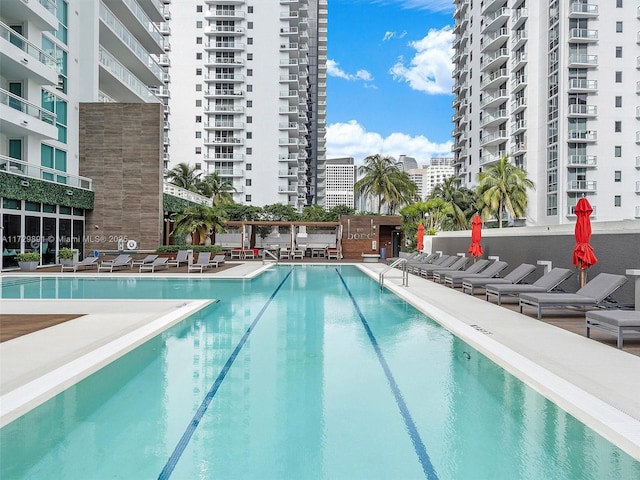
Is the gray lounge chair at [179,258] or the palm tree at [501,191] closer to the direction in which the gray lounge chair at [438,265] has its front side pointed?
the gray lounge chair

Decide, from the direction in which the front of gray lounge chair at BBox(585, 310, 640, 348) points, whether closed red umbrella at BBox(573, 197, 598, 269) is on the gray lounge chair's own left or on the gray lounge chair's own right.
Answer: on the gray lounge chair's own right

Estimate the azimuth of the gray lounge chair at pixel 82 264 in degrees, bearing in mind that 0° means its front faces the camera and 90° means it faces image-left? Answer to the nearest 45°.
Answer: approximately 45°

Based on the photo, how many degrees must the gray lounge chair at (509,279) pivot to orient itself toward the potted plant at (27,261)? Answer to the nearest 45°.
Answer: approximately 45° to its right

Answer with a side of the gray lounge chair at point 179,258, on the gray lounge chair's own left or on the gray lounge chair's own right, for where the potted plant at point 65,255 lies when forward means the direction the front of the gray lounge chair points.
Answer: on the gray lounge chair's own right

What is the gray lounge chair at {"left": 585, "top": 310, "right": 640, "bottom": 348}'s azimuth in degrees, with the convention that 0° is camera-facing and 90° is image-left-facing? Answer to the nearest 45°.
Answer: approximately 45°

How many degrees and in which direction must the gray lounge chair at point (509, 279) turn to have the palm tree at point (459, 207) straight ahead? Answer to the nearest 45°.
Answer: approximately 135° to its right

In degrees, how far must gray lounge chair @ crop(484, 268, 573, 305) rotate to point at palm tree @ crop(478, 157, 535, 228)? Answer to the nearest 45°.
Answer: approximately 135° to its right

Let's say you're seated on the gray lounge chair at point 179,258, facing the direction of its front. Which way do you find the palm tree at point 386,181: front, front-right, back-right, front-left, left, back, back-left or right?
back

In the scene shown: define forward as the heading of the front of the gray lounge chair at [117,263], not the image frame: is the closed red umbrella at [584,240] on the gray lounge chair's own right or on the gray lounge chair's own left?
on the gray lounge chair's own left
